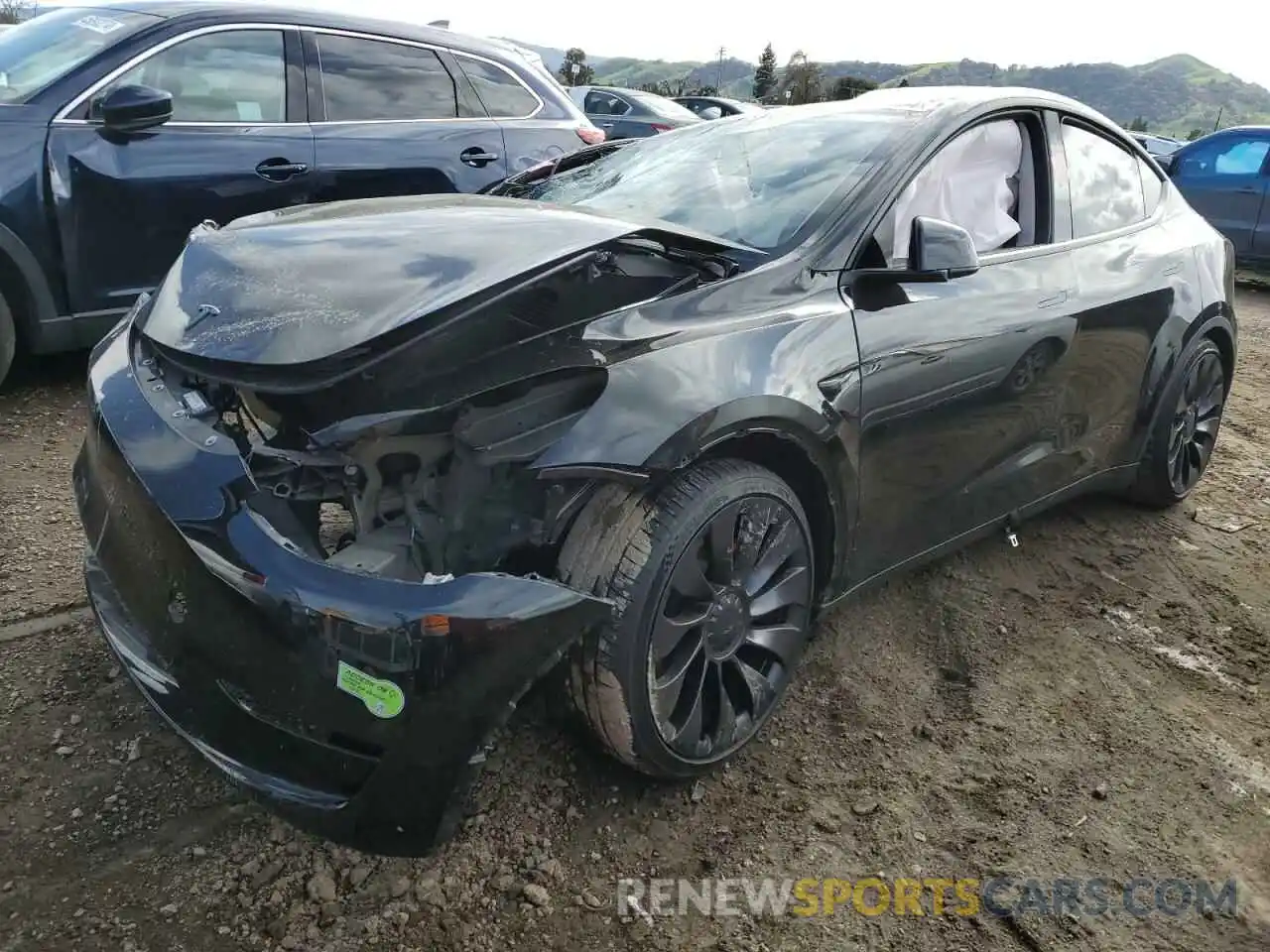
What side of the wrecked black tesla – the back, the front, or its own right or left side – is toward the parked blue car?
back

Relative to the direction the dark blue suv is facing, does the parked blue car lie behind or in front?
behind

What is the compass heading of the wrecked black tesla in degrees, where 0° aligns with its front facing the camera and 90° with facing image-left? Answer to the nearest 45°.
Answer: approximately 45°

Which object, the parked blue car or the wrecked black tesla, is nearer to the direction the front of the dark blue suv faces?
the wrecked black tesla

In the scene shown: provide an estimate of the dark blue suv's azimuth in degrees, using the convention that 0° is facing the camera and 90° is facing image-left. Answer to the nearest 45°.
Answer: approximately 45°

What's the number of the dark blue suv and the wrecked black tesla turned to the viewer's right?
0

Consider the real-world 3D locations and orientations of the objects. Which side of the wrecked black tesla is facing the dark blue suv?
right

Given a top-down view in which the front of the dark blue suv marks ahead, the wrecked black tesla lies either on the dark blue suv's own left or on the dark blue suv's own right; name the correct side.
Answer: on the dark blue suv's own left
